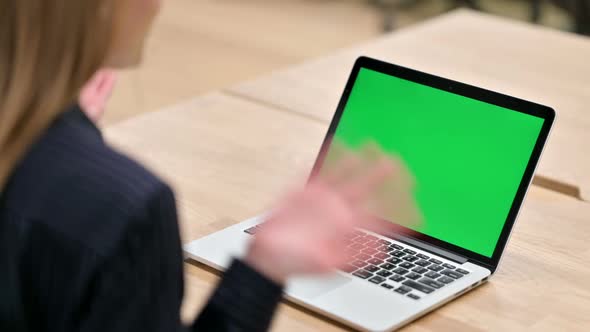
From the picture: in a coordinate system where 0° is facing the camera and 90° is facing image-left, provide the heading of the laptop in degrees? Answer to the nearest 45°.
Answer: approximately 45°

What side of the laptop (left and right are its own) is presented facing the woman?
front

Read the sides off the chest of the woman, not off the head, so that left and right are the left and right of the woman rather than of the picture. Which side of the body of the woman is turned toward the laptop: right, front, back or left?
front

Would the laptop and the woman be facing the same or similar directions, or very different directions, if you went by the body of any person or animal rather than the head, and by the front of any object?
very different directions

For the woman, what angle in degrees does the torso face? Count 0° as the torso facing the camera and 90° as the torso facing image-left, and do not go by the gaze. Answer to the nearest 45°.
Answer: approximately 225°

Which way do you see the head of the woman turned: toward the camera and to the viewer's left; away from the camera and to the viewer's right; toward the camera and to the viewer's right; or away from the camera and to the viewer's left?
away from the camera and to the viewer's right
